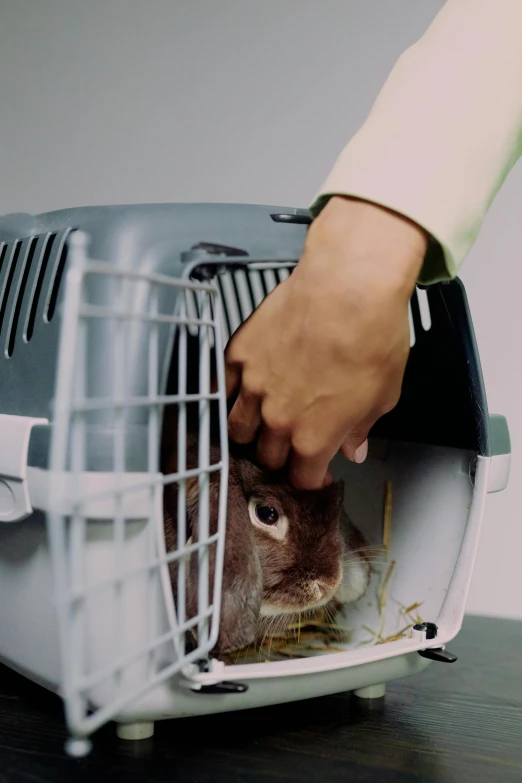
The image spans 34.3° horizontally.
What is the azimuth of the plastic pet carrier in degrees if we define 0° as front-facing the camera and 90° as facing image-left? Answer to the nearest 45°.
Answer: approximately 315°

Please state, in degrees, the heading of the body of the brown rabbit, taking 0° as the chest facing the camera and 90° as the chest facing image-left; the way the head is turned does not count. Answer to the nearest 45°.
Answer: approximately 315°
